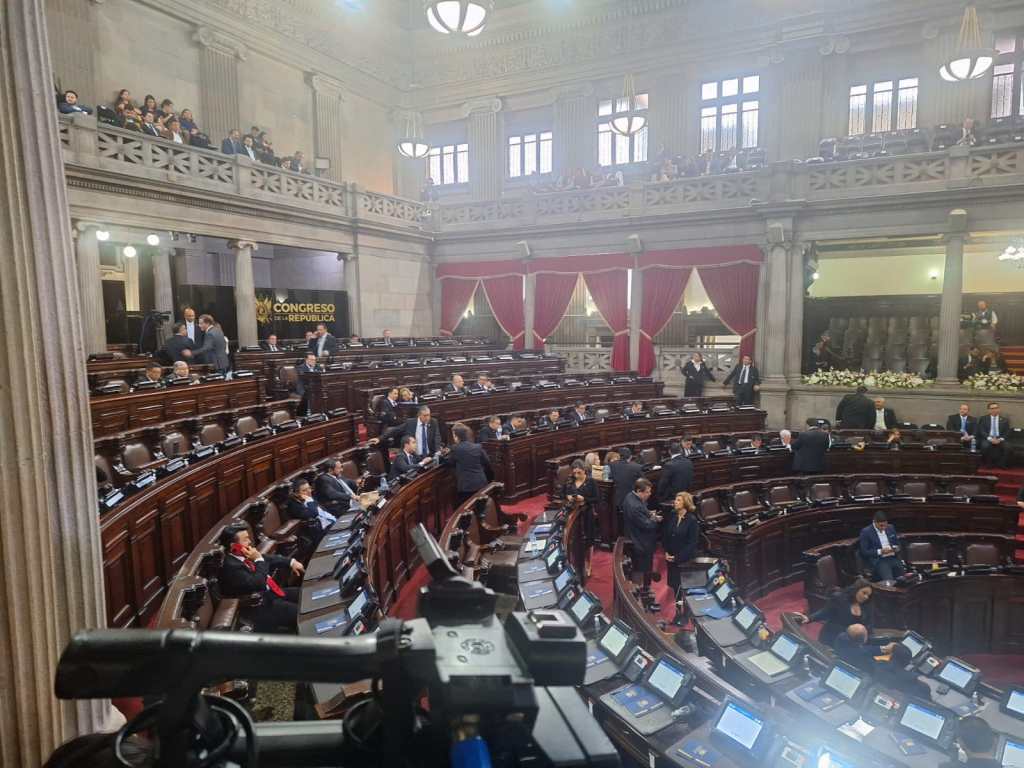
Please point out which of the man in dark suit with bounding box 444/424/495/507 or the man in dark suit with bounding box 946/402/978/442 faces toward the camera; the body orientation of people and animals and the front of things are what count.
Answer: the man in dark suit with bounding box 946/402/978/442

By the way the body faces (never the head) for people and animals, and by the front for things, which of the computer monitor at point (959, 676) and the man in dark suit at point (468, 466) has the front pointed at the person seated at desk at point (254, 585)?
the computer monitor

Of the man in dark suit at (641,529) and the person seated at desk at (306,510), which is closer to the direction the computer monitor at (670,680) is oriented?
the person seated at desk

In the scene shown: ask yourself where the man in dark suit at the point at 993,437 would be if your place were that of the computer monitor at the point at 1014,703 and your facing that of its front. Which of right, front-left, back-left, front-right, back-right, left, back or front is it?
back-right

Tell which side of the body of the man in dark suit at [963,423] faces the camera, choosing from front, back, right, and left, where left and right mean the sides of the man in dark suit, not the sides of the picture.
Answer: front

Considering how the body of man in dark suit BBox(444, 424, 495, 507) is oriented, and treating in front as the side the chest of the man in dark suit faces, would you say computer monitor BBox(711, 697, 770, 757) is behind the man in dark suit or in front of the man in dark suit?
behind

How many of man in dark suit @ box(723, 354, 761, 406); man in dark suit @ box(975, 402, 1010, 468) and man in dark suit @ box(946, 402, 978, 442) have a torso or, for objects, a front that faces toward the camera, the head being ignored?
3

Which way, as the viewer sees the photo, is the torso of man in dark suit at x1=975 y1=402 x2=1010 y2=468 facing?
toward the camera

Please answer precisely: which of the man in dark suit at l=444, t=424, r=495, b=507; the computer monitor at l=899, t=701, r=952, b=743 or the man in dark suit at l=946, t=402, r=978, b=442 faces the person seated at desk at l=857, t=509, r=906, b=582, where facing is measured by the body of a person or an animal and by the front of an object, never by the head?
the man in dark suit at l=946, t=402, r=978, b=442

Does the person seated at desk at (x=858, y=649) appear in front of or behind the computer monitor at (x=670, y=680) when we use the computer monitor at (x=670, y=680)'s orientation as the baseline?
behind

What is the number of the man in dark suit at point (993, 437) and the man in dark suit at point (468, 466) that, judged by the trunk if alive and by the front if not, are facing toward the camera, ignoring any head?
1

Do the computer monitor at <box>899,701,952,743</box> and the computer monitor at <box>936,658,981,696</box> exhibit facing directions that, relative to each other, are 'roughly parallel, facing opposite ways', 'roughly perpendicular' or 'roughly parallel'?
roughly parallel

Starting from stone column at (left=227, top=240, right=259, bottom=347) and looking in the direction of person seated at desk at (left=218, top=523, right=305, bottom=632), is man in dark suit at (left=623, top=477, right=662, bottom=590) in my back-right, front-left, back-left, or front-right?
front-left

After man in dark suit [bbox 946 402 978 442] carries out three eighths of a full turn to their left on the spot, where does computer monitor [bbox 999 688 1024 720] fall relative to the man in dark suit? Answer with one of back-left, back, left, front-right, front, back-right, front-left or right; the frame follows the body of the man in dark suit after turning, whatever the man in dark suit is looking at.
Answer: back-right

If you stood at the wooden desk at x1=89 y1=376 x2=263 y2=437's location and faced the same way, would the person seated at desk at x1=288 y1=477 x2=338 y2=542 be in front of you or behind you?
in front

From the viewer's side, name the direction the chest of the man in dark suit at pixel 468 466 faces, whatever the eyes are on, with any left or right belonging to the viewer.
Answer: facing away from the viewer and to the left of the viewer

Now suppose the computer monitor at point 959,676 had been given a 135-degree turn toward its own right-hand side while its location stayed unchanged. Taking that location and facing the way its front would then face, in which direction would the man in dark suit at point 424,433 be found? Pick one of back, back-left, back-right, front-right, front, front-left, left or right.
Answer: left

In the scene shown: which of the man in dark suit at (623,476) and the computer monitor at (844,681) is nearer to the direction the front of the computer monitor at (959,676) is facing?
the computer monitor
